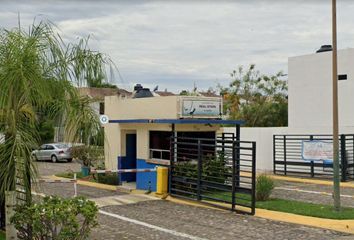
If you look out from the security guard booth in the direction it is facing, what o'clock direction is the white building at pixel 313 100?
The white building is roughly at 9 o'clock from the security guard booth.

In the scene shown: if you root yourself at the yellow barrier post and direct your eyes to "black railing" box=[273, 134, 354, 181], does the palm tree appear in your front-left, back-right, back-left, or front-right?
back-right

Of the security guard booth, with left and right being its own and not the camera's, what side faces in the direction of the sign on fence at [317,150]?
left

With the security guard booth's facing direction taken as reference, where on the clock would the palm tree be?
The palm tree is roughly at 2 o'clock from the security guard booth.

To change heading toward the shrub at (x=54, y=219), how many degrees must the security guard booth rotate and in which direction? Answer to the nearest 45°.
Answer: approximately 45° to its right

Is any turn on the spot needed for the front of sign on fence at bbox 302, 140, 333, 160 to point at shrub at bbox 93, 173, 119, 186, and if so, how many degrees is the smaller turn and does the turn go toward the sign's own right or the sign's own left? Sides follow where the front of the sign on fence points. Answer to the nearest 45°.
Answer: approximately 45° to the sign's own right

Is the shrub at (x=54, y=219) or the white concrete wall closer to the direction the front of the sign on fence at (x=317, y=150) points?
the shrub

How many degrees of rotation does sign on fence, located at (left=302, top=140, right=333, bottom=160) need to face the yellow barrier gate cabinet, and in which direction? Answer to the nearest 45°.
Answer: approximately 45° to its right

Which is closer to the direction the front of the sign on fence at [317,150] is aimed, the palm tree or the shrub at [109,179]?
the palm tree

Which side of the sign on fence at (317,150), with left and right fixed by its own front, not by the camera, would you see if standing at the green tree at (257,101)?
back

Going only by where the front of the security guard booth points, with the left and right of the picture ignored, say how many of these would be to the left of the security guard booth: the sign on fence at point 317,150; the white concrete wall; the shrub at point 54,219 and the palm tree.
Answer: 2

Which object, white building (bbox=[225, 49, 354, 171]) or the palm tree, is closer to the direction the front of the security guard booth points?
the palm tree

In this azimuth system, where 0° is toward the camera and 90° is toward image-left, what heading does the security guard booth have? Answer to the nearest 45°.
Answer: approximately 315°
